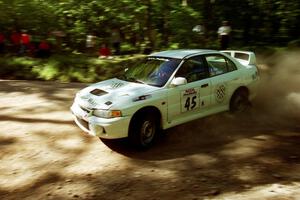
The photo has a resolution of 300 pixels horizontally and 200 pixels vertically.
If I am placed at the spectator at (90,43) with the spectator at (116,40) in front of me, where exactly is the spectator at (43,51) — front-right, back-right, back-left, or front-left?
back-right

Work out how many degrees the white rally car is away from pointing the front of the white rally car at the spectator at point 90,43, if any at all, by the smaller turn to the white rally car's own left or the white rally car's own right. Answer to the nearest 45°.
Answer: approximately 135° to the white rally car's own right

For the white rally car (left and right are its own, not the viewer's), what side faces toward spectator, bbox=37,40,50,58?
right

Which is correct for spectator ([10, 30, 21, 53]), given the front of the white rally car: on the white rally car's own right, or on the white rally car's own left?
on the white rally car's own right

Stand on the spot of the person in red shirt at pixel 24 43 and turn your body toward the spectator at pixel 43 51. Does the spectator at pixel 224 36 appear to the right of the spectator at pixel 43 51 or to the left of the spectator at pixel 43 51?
left

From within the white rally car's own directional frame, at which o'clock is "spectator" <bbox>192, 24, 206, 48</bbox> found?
The spectator is roughly at 5 o'clock from the white rally car.

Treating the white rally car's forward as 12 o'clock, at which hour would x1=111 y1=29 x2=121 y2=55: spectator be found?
The spectator is roughly at 4 o'clock from the white rally car.

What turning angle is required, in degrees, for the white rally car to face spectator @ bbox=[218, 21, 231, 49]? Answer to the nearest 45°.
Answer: approximately 135° to its right

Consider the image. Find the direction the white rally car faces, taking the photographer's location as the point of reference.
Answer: facing the viewer and to the left of the viewer

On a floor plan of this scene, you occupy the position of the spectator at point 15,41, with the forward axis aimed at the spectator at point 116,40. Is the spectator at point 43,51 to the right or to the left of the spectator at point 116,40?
right
